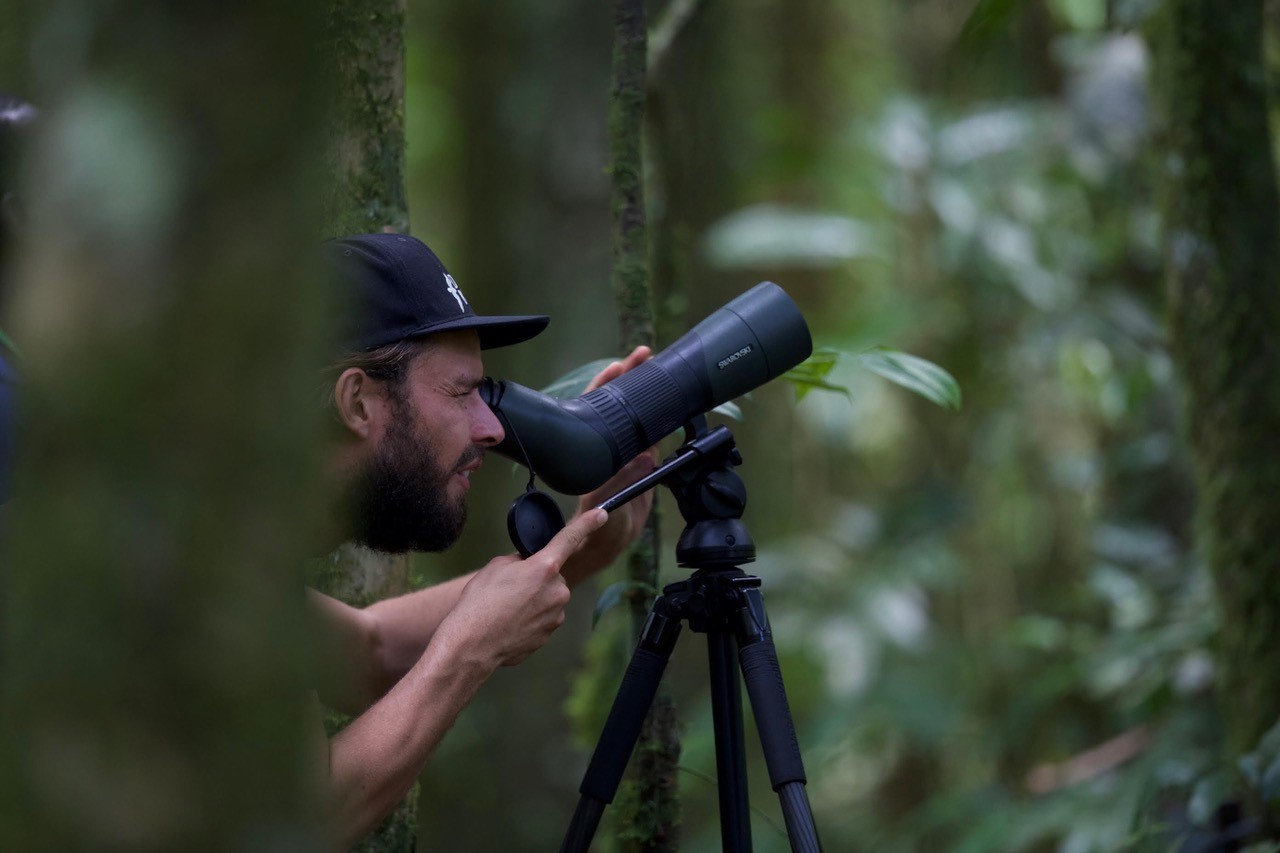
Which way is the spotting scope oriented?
to the viewer's right

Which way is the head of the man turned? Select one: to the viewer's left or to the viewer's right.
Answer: to the viewer's right

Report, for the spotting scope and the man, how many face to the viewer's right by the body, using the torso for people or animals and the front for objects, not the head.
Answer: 2

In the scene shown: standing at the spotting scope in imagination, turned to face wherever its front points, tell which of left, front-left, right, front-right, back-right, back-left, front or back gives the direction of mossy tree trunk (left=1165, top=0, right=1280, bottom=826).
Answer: front-left

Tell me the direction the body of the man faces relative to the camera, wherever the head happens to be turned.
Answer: to the viewer's right

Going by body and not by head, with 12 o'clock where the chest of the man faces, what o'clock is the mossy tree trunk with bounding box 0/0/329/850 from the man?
The mossy tree trunk is roughly at 3 o'clock from the man.
